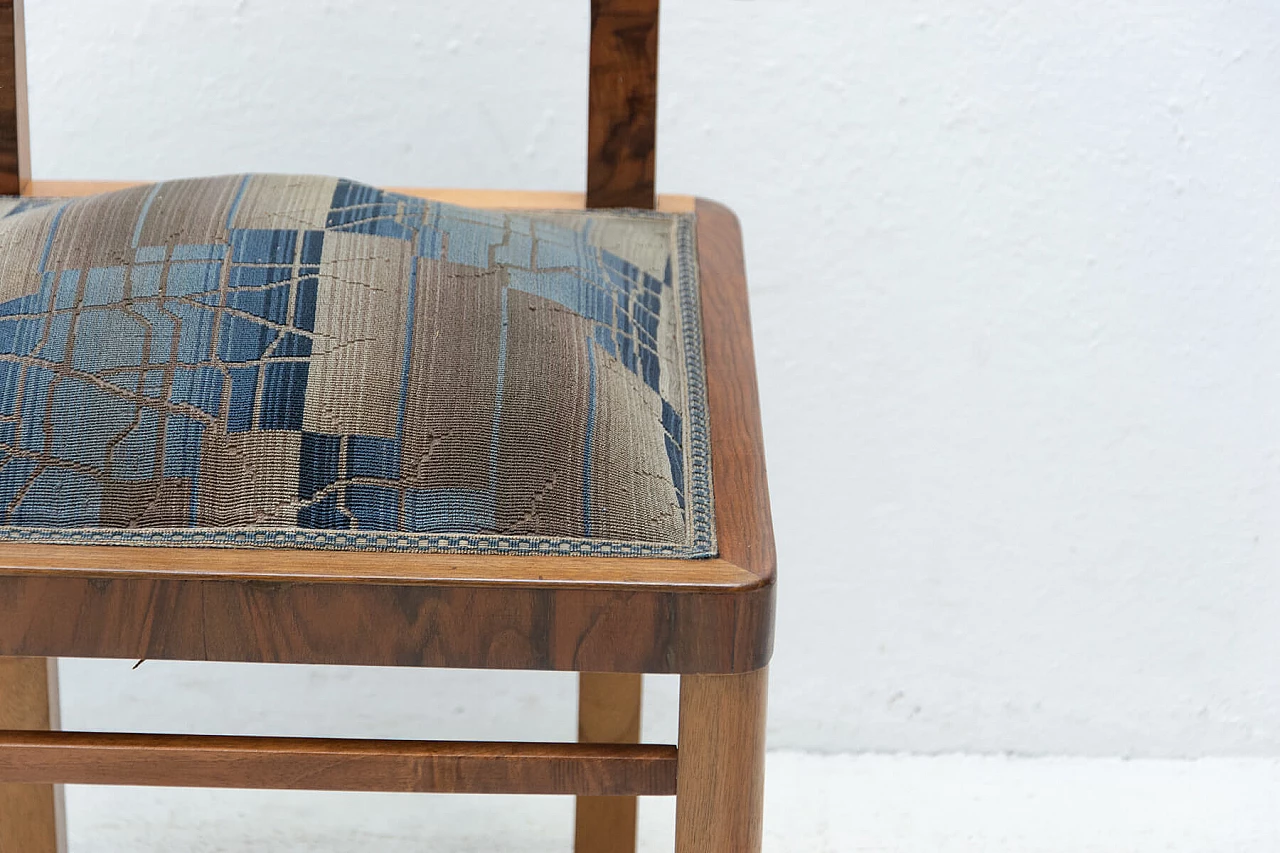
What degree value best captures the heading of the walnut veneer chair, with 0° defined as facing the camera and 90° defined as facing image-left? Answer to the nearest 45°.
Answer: approximately 0°
